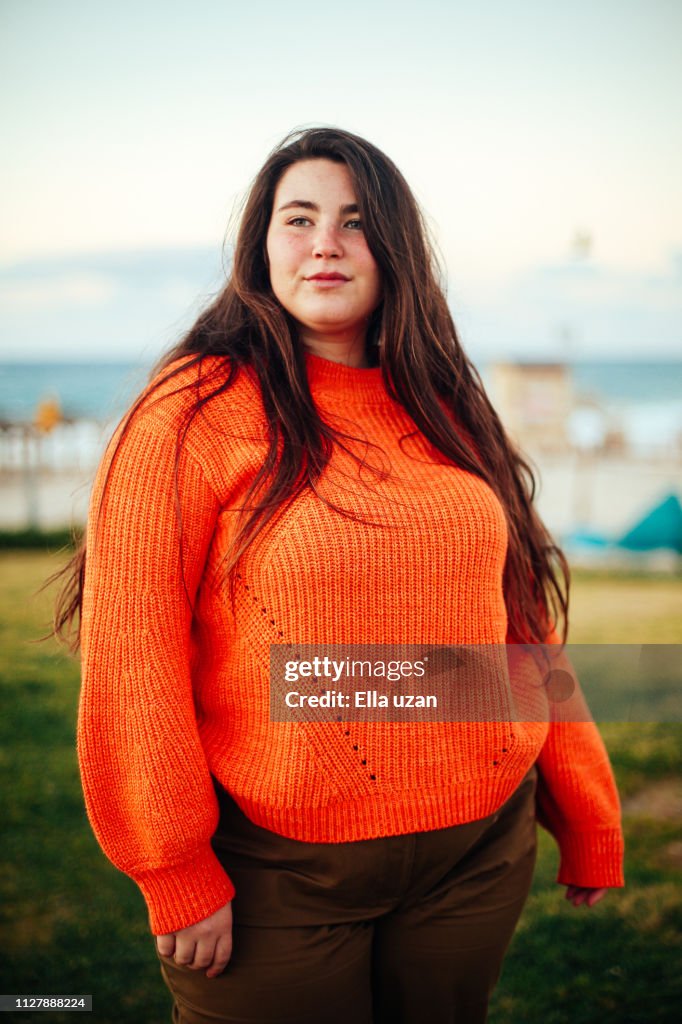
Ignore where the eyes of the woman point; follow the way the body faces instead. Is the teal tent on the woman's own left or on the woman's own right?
on the woman's own left

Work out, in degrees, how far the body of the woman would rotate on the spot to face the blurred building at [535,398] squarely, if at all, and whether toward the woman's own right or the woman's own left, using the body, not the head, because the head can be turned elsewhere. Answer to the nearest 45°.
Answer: approximately 135° to the woman's own left

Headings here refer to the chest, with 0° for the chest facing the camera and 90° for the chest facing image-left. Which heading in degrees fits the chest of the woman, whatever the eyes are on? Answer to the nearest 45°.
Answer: approximately 315°
